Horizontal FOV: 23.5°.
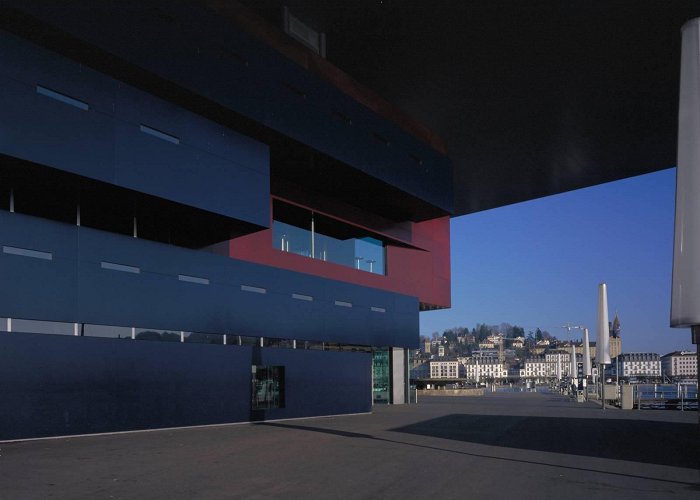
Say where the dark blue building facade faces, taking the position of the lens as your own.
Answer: facing the viewer and to the right of the viewer
